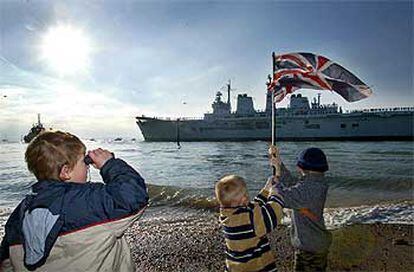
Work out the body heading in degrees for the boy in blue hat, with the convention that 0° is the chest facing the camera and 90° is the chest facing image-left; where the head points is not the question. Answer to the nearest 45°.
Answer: approximately 135°

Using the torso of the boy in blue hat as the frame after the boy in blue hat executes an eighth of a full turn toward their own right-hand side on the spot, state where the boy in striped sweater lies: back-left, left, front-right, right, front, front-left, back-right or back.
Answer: back-left
